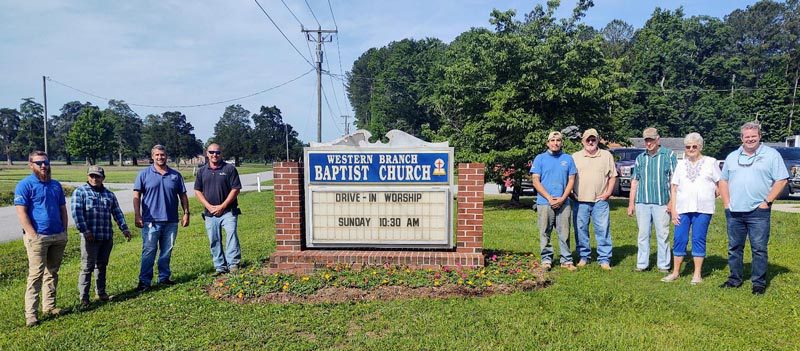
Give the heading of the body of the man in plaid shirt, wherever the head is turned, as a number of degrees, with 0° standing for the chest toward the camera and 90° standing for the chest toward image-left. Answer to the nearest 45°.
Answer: approximately 315°

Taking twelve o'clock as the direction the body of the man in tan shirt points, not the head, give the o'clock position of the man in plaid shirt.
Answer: The man in plaid shirt is roughly at 2 o'clock from the man in tan shirt.

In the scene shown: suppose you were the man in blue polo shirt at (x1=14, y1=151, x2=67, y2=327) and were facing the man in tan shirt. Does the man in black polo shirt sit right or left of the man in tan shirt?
left

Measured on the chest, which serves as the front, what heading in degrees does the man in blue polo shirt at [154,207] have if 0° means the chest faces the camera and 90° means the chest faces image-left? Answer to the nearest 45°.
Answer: approximately 0°

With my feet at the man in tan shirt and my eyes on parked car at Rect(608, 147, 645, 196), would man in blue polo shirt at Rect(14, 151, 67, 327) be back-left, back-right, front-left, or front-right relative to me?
back-left

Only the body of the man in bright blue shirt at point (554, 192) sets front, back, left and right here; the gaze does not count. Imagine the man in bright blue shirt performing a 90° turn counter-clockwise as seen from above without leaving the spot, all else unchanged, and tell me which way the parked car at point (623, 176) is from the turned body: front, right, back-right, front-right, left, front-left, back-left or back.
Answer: left

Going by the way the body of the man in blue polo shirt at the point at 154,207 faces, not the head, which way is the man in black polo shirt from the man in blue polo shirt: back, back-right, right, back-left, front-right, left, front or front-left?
left

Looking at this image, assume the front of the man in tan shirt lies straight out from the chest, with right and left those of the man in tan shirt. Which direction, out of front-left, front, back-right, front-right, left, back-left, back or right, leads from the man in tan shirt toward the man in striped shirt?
left

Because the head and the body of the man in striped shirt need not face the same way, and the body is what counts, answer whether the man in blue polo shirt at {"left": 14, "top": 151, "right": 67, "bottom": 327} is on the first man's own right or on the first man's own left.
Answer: on the first man's own right
